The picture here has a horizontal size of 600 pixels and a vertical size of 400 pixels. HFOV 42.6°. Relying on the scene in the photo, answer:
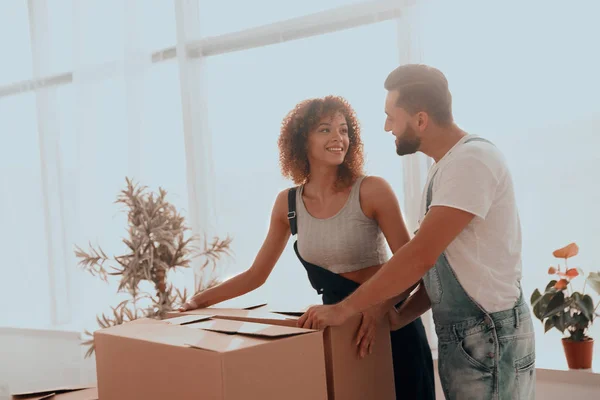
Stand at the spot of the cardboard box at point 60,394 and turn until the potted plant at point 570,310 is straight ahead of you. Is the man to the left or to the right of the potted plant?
right

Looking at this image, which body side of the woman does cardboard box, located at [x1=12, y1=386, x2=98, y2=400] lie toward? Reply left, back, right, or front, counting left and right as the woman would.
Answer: right

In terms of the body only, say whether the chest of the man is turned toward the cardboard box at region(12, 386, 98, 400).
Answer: yes

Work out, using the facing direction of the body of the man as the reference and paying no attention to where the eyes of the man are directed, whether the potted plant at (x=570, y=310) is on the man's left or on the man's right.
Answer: on the man's right

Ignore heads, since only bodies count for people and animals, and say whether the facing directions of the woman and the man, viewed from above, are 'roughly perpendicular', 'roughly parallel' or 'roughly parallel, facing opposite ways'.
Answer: roughly perpendicular

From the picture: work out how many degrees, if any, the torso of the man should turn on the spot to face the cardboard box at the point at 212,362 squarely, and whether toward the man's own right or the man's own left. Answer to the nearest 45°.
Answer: approximately 45° to the man's own left

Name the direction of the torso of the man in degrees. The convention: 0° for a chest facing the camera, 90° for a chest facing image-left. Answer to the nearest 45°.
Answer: approximately 90°

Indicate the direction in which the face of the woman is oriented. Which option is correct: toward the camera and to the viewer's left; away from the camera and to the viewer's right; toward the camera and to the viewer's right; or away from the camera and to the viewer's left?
toward the camera and to the viewer's right

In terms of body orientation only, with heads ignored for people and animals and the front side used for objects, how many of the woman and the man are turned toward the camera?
1

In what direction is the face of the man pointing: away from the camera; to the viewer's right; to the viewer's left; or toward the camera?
to the viewer's left

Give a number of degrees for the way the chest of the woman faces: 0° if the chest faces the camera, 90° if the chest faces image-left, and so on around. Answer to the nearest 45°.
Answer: approximately 0°
